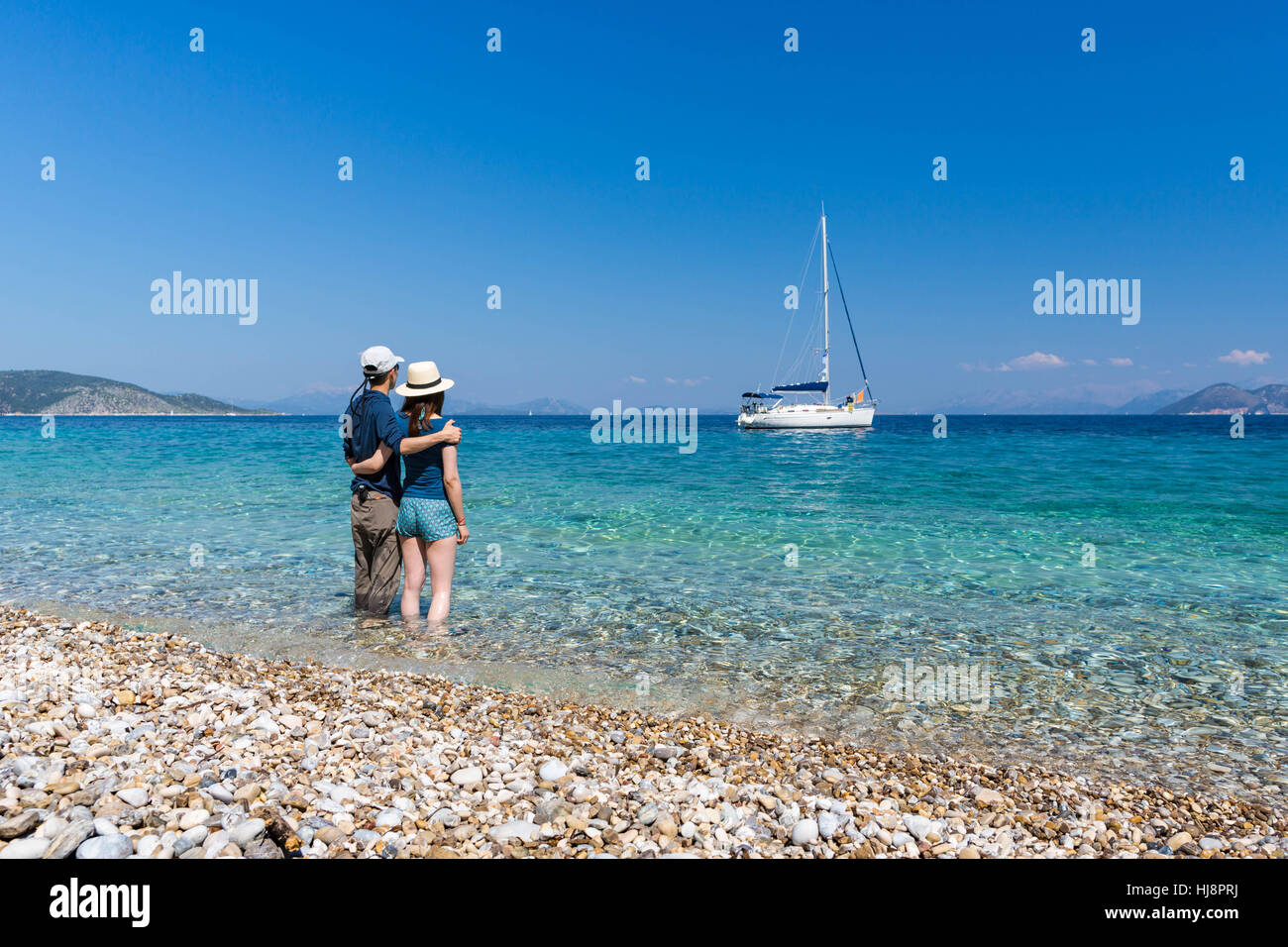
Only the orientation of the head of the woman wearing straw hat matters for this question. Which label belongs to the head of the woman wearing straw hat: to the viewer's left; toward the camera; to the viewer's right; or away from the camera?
away from the camera

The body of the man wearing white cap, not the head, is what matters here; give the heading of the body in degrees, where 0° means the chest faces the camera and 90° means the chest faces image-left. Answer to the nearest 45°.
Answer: approximately 225°

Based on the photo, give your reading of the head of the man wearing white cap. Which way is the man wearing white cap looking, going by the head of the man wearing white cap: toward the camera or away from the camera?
away from the camera
